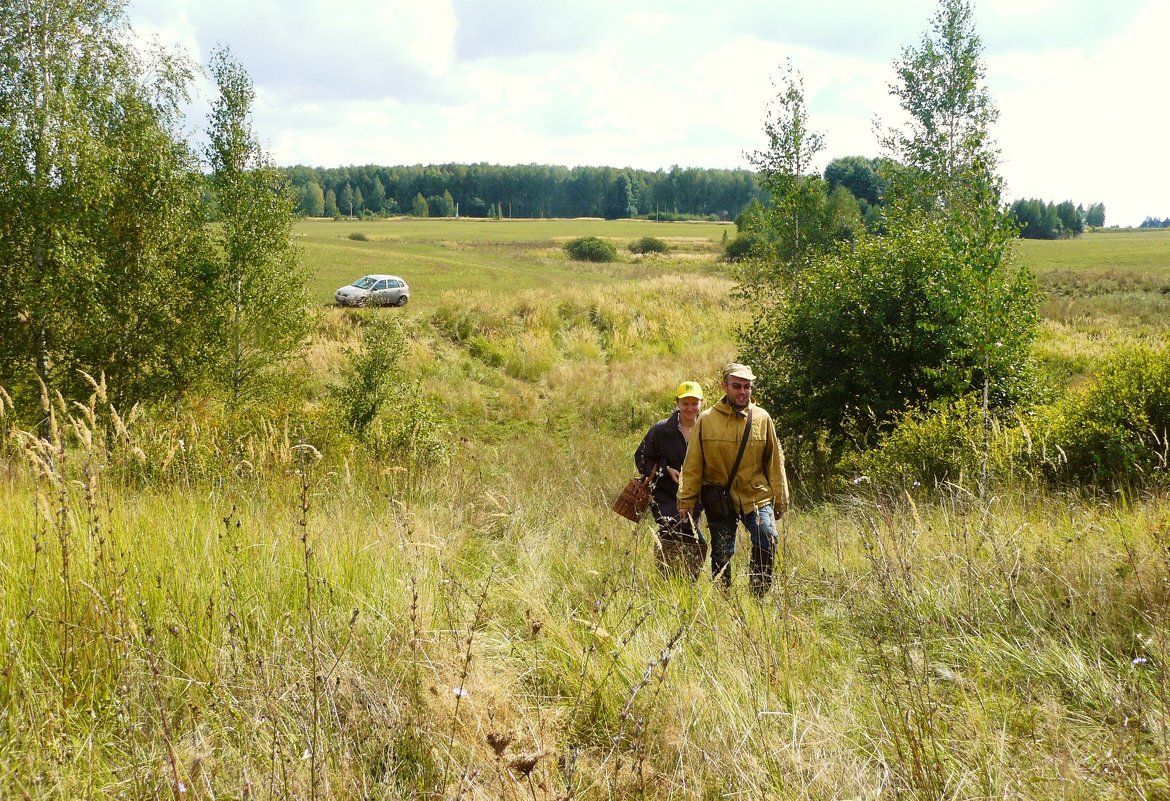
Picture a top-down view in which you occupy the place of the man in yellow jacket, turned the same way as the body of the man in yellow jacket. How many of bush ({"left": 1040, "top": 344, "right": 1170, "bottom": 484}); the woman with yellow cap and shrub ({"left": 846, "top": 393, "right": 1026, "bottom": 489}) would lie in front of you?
0

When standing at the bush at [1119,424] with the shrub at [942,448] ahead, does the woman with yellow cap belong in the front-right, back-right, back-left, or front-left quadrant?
front-left

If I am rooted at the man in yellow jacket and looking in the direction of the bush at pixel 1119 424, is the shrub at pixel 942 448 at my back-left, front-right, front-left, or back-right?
front-left

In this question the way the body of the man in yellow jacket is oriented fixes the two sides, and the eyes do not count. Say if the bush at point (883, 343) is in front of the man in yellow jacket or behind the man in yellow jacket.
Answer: behind

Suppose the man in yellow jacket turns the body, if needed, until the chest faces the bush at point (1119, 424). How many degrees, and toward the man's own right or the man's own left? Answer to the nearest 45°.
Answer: approximately 135° to the man's own left

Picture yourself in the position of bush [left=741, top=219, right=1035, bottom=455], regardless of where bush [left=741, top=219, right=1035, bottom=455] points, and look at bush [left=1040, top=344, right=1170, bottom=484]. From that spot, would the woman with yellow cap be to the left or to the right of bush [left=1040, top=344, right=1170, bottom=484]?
right

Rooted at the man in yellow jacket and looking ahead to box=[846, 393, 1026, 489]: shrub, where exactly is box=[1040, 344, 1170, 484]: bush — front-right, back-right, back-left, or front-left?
front-right

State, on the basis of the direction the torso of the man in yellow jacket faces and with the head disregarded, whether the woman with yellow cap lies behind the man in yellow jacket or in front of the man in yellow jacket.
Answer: behind

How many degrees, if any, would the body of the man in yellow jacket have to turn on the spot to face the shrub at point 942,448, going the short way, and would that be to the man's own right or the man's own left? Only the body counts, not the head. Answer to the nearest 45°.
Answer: approximately 135° to the man's own left

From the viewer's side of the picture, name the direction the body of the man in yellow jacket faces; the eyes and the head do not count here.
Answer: toward the camera

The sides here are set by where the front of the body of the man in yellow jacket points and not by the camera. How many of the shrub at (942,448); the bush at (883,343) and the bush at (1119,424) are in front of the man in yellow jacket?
0

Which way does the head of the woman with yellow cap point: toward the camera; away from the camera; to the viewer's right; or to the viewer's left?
toward the camera

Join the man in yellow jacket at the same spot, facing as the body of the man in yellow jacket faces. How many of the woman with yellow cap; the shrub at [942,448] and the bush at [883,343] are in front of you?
0
